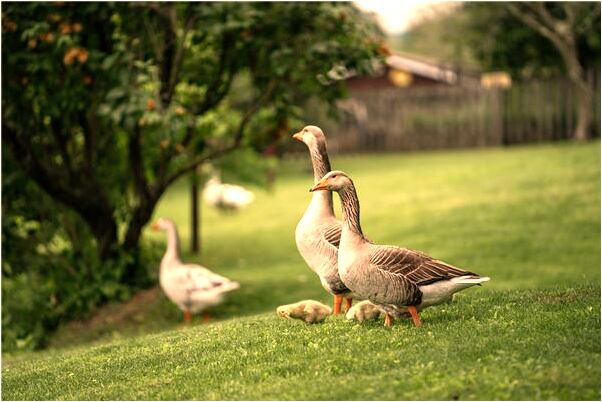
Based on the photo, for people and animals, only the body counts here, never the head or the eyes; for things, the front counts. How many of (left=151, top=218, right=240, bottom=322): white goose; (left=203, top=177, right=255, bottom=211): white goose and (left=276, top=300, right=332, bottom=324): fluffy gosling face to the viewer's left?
3

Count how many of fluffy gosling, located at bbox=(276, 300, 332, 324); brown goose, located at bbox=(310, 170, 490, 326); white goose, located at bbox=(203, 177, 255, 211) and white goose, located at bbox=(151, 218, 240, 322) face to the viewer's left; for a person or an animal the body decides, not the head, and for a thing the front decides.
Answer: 4

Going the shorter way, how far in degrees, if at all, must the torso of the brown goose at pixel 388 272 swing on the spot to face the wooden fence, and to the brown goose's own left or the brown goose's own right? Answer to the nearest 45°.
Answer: approximately 90° to the brown goose's own right

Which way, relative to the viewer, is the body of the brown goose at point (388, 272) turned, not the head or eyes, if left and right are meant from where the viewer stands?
facing to the left of the viewer

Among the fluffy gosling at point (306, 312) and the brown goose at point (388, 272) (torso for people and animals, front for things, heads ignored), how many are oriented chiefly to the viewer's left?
2

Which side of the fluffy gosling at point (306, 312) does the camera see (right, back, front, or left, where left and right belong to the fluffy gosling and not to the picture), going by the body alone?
left

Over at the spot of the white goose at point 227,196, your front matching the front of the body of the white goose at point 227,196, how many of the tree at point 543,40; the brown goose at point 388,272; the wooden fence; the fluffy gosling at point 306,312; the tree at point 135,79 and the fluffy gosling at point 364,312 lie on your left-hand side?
4

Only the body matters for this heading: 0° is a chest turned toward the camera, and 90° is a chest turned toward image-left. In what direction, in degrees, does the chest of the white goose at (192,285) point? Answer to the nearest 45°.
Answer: approximately 90°
